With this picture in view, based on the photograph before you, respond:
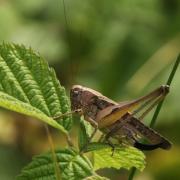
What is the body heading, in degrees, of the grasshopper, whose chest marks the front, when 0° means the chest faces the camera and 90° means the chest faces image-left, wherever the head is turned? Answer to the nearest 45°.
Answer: approximately 90°

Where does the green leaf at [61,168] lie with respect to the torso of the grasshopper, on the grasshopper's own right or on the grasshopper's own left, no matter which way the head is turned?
on the grasshopper's own left

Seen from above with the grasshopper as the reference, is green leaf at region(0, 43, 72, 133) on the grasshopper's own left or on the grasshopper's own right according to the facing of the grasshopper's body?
on the grasshopper's own left
